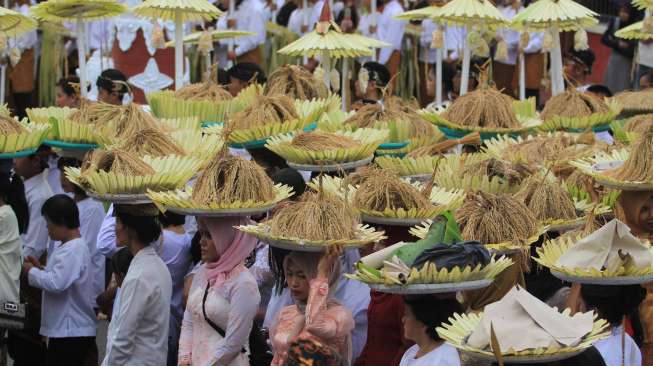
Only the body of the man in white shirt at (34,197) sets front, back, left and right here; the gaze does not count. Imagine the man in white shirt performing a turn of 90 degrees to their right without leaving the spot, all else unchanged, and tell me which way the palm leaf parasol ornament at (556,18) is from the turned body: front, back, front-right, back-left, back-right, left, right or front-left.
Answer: right

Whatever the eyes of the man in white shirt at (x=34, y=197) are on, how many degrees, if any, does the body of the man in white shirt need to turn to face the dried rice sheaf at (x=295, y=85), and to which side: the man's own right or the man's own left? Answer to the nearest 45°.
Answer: approximately 180°

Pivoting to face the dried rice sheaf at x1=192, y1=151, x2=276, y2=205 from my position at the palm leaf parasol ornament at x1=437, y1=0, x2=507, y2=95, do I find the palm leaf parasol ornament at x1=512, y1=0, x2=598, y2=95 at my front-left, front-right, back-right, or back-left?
back-left

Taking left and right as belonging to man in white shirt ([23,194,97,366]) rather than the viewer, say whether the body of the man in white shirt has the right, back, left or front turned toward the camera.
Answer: left

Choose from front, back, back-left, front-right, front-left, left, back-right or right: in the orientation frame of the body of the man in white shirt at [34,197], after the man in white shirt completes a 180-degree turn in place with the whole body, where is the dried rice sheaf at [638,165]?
front-right

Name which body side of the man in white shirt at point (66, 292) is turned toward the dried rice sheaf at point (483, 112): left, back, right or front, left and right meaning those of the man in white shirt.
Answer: back

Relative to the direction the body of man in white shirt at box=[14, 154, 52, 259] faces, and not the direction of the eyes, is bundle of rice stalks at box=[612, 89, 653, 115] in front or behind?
behind

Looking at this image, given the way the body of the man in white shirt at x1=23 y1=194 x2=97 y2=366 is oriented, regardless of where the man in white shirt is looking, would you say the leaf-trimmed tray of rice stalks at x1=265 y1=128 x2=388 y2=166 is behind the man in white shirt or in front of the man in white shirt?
behind

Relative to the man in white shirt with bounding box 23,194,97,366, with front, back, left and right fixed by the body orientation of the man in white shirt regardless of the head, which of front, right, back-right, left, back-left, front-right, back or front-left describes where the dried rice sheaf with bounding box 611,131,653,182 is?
back-left
